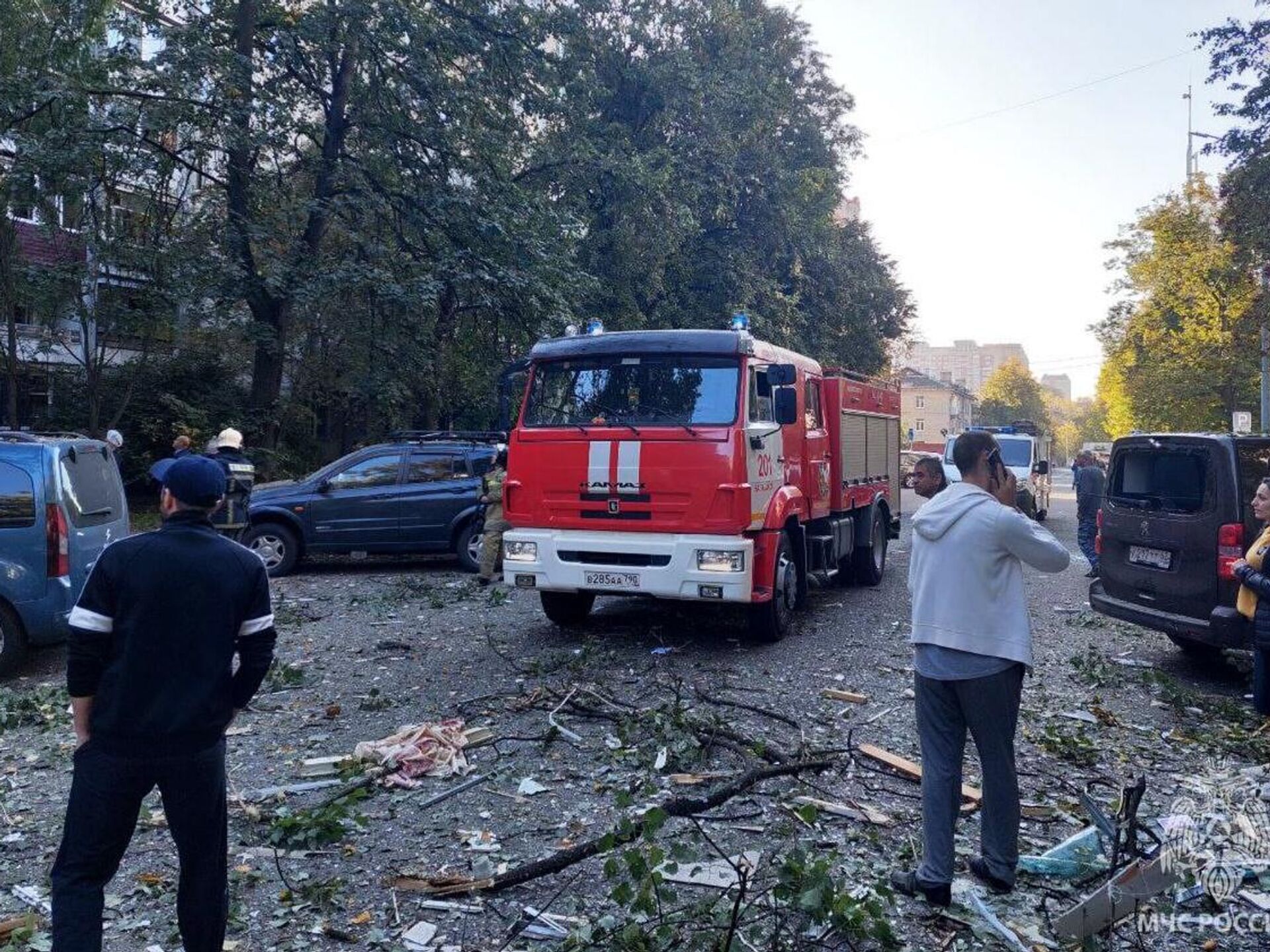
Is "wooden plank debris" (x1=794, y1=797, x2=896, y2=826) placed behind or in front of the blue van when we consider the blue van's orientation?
behind

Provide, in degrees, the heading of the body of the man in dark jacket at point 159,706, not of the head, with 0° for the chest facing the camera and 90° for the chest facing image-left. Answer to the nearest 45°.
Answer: approximately 180°

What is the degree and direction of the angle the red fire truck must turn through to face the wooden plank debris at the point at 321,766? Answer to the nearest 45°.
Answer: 0° — it already faces it

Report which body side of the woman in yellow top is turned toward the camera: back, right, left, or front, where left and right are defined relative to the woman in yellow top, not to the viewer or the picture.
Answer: left

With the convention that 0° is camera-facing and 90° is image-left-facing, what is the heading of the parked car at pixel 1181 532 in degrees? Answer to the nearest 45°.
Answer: approximately 225°

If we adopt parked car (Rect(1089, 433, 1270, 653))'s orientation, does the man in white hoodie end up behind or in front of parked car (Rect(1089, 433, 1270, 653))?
behind

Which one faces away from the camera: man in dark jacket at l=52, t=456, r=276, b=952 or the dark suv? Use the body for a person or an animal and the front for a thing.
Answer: the man in dark jacket

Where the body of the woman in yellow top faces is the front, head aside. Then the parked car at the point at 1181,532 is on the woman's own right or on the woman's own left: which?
on the woman's own right
